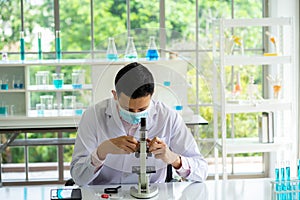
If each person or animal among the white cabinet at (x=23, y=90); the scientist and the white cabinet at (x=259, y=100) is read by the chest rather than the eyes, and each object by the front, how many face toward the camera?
3

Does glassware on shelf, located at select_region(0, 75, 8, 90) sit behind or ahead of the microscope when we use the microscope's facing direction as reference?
ahead

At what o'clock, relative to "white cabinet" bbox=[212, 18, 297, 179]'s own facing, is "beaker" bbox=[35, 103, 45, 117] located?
The beaker is roughly at 3 o'clock from the white cabinet.

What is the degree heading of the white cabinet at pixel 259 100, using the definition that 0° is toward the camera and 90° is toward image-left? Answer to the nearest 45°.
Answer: approximately 0°

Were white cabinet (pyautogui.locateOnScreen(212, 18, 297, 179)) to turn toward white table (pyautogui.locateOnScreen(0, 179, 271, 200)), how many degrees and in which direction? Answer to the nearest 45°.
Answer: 0° — it already faces it

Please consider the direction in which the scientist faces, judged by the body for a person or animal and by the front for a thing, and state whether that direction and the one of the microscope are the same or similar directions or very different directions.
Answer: very different directions

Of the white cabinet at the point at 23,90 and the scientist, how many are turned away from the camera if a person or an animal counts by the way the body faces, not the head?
0

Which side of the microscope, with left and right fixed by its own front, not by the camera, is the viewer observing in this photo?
back

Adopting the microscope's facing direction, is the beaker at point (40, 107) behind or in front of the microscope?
in front

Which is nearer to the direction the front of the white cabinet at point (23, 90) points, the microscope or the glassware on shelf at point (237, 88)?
the microscope

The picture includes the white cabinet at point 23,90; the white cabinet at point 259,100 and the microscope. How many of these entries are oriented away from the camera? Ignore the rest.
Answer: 1
